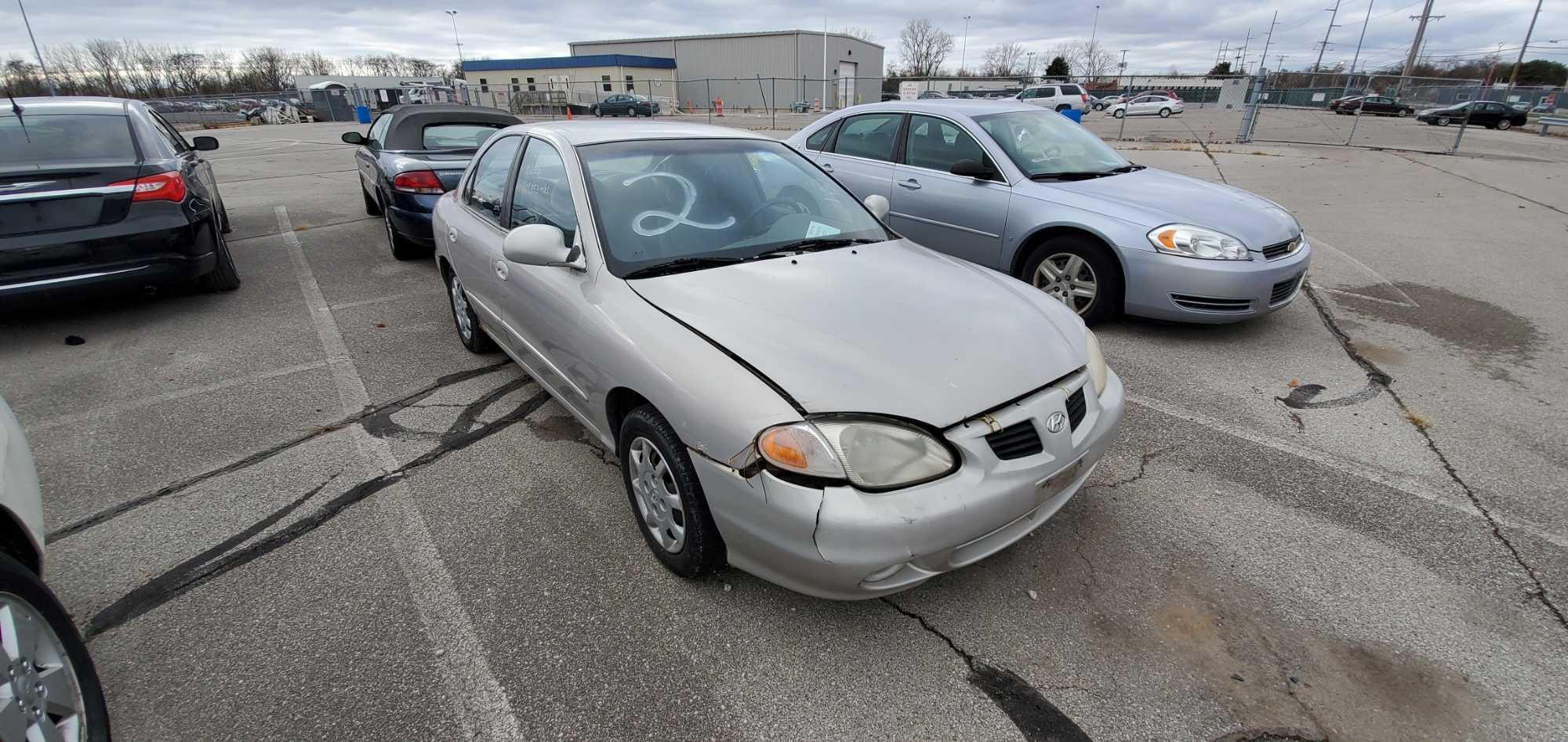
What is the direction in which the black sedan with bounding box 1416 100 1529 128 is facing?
to the viewer's left

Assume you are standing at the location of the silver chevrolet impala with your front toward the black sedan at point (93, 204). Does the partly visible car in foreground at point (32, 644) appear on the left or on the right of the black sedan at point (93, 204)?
left

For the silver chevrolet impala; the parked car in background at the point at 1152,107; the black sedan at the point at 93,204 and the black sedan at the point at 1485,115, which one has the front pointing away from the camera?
the black sedan at the point at 93,204

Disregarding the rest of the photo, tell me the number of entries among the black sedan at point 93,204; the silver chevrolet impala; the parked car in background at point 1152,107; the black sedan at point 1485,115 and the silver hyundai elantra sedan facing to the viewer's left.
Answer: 2

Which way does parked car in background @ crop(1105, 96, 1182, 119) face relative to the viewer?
to the viewer's left

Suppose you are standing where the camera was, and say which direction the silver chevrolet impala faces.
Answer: facing the viewer and to the right of the viewer

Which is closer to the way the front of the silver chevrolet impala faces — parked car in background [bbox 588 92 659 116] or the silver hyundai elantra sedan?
the silver hyundai elantra sedan

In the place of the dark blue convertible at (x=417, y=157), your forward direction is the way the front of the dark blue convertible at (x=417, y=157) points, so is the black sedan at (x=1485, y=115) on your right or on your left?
on your right

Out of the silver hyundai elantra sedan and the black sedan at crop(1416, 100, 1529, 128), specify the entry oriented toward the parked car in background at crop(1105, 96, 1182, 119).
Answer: the black sedan

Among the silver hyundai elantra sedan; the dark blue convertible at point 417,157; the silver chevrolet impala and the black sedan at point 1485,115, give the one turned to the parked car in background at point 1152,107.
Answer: the black sedan at point 1485,115

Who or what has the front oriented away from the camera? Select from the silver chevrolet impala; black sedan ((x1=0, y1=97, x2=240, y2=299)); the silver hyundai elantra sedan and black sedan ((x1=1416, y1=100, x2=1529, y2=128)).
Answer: black sedan ((x1=0, y1=97, x2=240, y2=299))

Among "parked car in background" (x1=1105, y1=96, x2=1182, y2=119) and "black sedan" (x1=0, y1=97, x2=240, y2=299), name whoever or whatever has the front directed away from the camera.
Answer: the black sedan

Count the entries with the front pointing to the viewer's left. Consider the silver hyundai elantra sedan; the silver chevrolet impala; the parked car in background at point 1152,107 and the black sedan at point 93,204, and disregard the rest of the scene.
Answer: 1

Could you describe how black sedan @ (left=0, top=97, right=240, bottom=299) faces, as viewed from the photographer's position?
facing away from the viewer

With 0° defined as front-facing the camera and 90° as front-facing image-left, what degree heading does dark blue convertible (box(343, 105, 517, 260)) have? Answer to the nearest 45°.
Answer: approximately 135°

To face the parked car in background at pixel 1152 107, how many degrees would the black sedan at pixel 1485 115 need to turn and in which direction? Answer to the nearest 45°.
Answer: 0° — it already faces it

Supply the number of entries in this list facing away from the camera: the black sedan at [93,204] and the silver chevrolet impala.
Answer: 1
